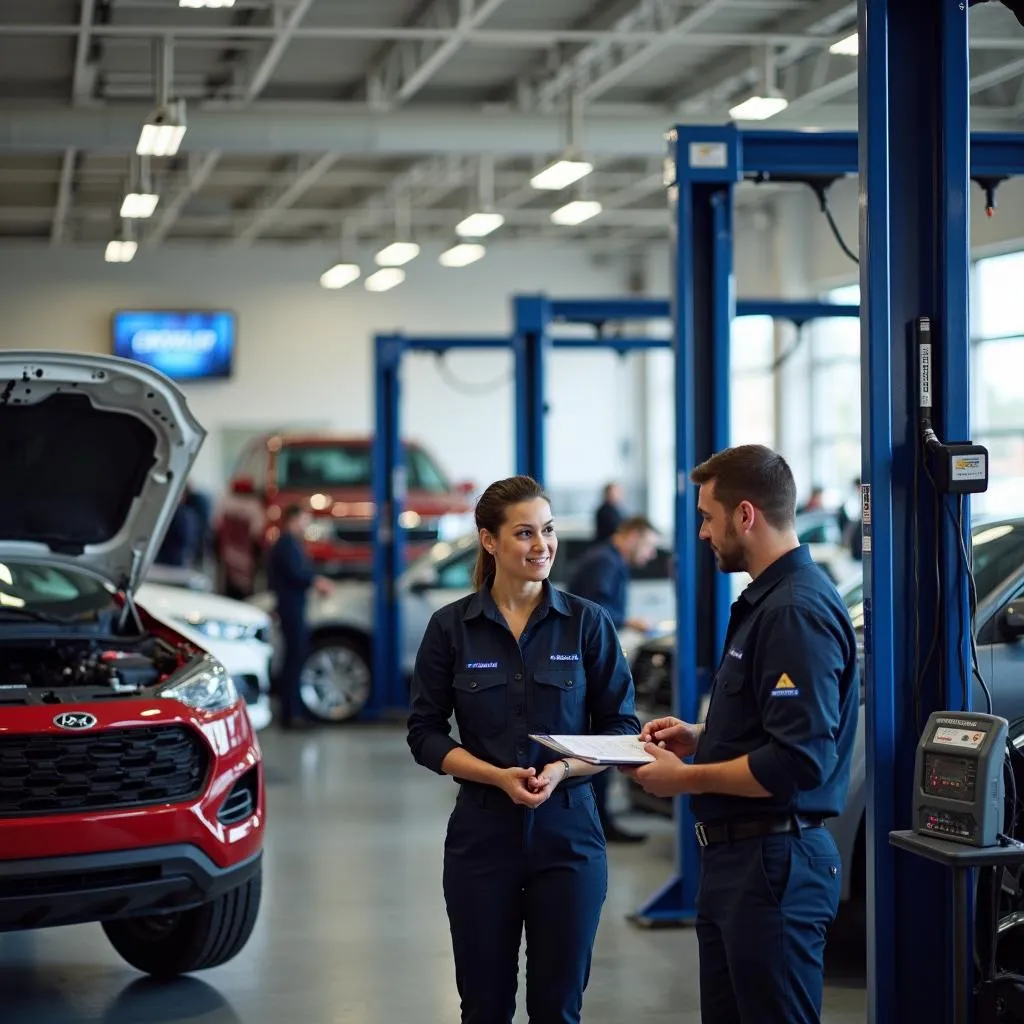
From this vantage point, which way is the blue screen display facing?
toward the camera

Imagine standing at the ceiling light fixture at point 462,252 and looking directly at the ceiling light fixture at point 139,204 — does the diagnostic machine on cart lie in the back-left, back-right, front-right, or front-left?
front-left

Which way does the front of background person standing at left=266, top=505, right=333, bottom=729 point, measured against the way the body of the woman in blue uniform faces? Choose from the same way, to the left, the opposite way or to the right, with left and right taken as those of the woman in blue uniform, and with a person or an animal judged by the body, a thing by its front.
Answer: to the left

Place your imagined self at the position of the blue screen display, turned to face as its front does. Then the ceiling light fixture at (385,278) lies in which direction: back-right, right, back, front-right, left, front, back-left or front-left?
front-left

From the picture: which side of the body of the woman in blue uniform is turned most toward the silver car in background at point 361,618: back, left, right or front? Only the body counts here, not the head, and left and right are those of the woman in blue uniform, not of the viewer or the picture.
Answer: back

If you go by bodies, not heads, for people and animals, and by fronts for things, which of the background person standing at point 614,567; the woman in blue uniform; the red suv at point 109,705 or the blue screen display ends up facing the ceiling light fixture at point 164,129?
the blue screen display

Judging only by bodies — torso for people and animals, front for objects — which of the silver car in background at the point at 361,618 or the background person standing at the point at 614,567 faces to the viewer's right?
the background person standing

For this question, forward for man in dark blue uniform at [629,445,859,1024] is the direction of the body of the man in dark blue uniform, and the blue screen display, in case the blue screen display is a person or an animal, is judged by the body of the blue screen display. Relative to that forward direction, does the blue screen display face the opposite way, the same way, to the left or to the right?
to the left

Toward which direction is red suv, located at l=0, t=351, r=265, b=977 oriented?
toward the camera

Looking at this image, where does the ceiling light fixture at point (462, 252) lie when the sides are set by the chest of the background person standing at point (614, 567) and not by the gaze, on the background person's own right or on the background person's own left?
on the background person's own left

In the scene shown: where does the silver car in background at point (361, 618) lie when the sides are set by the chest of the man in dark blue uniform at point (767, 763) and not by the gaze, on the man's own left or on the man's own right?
on the man's own right

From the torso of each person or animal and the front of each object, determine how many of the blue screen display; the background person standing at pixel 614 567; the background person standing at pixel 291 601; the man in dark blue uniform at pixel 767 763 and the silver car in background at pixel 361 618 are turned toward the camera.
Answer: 1

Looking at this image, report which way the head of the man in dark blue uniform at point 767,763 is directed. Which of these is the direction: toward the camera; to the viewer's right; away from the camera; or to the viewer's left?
to the viewer's left

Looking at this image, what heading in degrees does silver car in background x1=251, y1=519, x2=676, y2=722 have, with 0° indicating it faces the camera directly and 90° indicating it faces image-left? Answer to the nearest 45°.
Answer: approximately 90°

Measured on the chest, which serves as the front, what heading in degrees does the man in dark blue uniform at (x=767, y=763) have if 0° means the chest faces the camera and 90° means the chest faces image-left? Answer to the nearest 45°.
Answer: approximately 90°

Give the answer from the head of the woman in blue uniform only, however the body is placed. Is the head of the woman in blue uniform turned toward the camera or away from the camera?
toward the camera

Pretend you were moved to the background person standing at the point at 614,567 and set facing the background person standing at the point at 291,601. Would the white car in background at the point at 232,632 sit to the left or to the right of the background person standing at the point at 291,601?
left
